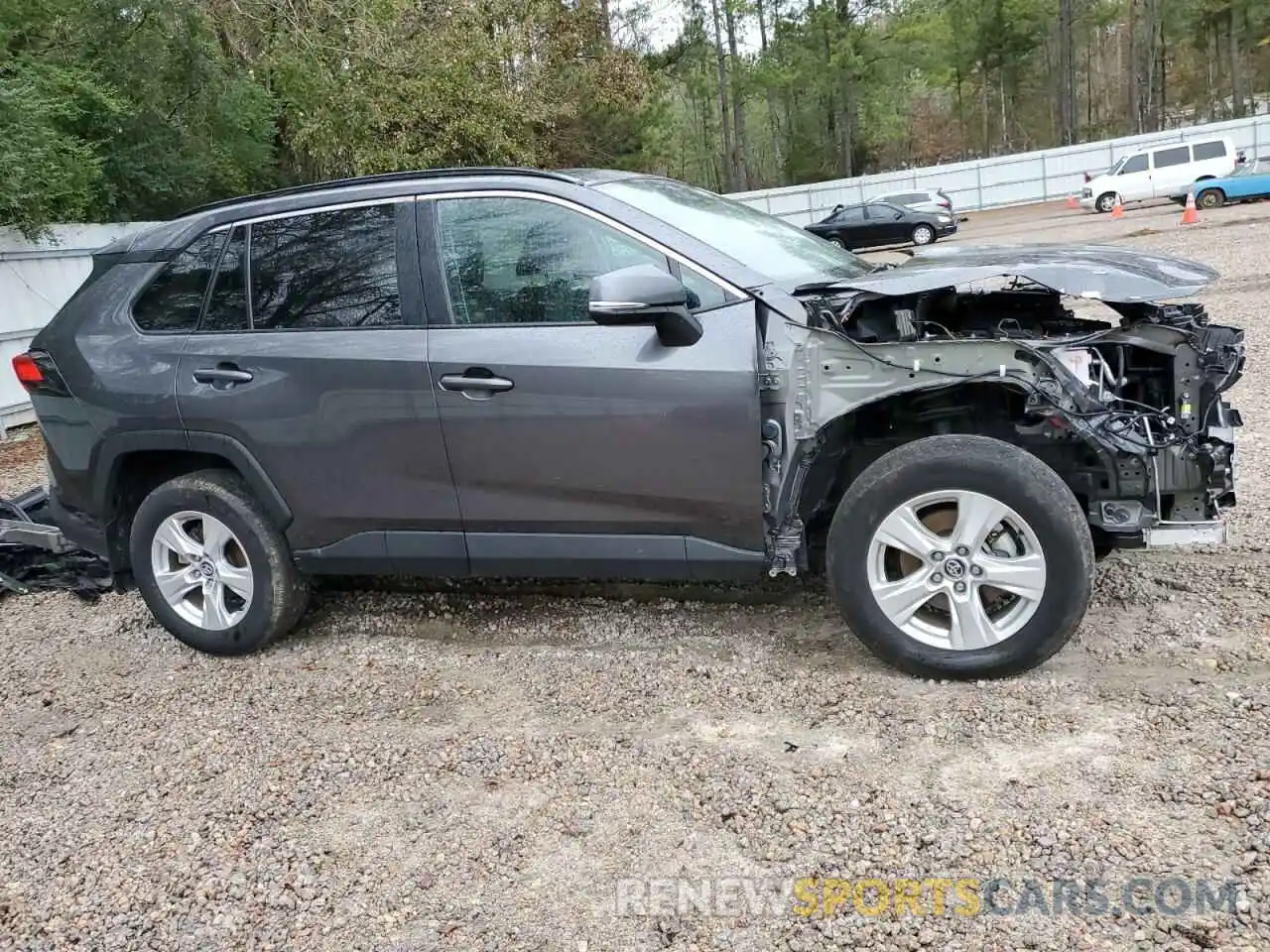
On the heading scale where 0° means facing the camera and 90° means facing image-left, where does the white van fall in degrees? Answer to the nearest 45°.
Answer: approximately 90°

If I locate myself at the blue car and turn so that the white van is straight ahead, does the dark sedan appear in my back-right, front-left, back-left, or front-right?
front-left

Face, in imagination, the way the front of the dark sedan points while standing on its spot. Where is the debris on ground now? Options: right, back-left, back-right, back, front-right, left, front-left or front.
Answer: right

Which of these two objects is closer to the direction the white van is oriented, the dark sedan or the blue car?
the dark sedan

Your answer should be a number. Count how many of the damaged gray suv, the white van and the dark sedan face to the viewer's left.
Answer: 1

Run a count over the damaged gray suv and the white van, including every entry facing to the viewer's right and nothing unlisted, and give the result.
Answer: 1

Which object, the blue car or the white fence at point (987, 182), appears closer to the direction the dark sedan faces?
the blue car

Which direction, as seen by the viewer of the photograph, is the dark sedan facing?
facing to the right of the viewer

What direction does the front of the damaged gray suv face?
to the viewer's right

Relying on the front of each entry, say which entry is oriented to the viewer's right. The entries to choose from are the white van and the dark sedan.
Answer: the dark sedan

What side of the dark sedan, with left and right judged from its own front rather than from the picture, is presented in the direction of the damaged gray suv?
right
